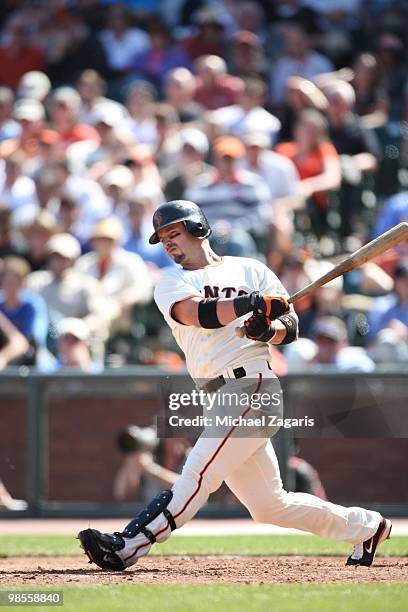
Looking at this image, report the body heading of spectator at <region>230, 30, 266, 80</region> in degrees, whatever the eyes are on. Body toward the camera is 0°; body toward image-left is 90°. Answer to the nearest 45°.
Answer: approximately 0°
